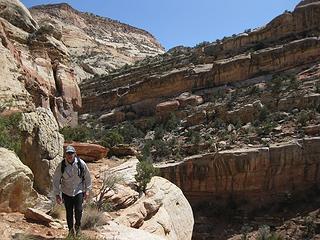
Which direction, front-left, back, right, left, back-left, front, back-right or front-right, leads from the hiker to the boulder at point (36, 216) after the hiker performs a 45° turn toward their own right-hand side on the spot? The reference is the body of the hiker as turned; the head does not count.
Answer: right

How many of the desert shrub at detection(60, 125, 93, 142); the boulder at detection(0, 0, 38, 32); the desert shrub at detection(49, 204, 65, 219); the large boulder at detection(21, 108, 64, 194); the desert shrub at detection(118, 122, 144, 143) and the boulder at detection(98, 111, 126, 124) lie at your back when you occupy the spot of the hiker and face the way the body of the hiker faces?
6

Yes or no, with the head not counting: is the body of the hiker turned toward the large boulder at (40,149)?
no

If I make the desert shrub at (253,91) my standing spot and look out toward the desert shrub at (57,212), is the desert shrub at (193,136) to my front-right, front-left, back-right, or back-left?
front-right

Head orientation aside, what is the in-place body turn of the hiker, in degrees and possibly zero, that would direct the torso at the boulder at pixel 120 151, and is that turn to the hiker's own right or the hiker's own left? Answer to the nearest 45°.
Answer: approximately 180°

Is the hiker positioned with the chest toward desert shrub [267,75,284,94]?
no

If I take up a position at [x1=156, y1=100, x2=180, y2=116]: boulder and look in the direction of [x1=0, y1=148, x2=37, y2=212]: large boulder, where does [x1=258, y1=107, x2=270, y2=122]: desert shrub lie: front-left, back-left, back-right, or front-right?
front-left

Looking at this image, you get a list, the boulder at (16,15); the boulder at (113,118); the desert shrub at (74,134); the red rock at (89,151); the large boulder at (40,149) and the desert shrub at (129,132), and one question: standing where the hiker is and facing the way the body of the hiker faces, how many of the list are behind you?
6

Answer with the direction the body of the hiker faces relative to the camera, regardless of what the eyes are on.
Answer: toward the camera

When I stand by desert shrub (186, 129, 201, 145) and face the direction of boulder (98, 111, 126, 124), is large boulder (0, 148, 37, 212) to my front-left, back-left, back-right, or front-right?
back-left

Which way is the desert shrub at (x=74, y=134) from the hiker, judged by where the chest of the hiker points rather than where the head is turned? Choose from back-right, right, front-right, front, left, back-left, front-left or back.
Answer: back

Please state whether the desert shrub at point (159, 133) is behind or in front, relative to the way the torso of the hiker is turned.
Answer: behind

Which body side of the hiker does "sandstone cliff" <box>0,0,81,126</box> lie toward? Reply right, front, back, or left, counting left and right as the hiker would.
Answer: back

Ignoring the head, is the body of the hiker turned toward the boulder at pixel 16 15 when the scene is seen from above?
no
